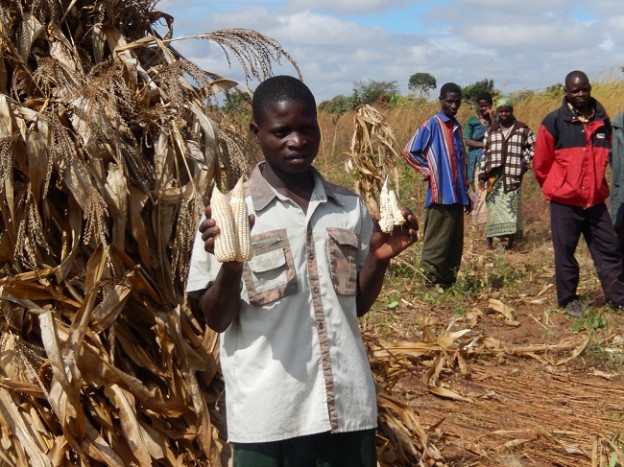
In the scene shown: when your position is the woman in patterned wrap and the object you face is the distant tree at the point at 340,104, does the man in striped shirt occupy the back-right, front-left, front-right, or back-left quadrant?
back-left

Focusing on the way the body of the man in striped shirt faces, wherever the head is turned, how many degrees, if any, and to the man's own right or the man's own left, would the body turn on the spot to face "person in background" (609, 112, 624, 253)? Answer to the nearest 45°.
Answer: approximately 45° to the man's own left

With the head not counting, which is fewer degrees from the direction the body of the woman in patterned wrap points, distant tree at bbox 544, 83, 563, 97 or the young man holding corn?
the young man holding corn

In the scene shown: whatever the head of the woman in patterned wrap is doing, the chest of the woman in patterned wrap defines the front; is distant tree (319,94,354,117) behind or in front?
behind

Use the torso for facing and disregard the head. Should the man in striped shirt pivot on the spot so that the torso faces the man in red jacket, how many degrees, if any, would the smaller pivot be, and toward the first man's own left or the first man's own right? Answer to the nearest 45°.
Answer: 0° — they already face them

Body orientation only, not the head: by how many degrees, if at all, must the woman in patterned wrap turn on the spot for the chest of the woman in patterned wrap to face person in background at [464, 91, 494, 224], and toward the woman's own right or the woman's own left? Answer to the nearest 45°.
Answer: approximately 180°

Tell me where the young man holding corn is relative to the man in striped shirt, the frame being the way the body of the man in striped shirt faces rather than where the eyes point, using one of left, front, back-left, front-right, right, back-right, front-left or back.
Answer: front-right

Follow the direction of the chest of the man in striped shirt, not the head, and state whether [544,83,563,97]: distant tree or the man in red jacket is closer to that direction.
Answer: the man in red jacket

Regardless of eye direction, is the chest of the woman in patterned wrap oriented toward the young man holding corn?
yes

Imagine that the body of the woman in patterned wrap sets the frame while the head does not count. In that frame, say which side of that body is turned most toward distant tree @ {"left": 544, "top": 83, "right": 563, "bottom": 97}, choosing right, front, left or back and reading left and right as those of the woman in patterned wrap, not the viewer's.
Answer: back

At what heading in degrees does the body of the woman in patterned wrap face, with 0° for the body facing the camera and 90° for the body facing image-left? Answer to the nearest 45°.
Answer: approximately 0°
